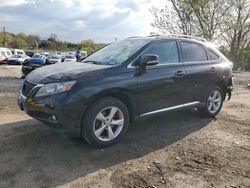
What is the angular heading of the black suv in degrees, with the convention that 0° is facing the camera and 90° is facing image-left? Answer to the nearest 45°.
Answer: approximately 45°

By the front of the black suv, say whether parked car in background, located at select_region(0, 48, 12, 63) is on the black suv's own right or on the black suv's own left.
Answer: on the black suv's own right
